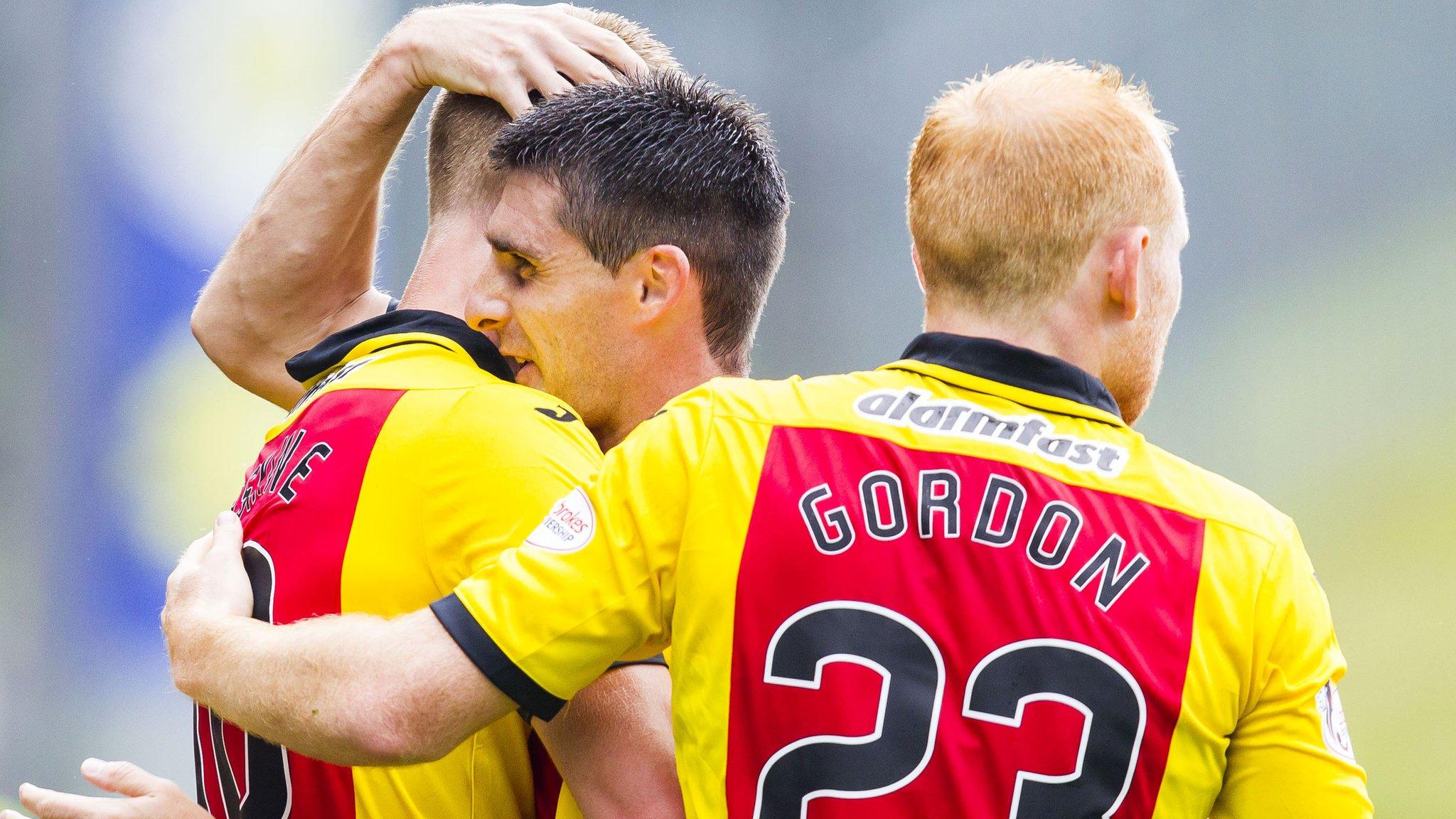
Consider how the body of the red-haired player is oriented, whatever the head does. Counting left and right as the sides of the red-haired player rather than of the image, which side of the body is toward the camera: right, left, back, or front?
back

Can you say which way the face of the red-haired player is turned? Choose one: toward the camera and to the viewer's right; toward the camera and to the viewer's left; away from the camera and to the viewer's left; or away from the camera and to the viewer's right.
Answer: away from the camera and to the viewer's right
